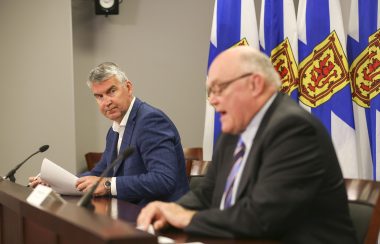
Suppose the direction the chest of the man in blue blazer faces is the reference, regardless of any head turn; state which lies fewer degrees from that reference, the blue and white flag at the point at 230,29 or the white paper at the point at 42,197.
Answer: the white paper

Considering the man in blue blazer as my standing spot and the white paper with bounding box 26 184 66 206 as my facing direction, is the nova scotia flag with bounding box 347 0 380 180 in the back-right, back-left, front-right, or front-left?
back-left

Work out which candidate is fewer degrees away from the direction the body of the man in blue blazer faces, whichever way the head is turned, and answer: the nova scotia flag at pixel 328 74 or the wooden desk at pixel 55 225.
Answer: the wooden desk

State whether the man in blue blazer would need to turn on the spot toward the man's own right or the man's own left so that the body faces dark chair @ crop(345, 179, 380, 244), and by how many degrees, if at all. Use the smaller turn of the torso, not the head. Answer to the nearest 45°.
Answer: approximately 90° to the man's own left

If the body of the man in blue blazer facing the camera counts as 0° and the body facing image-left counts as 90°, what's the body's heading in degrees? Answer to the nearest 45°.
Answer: approximately 45°

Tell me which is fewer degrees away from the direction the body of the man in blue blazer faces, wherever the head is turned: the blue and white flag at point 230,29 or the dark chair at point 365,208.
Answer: the dark chair
